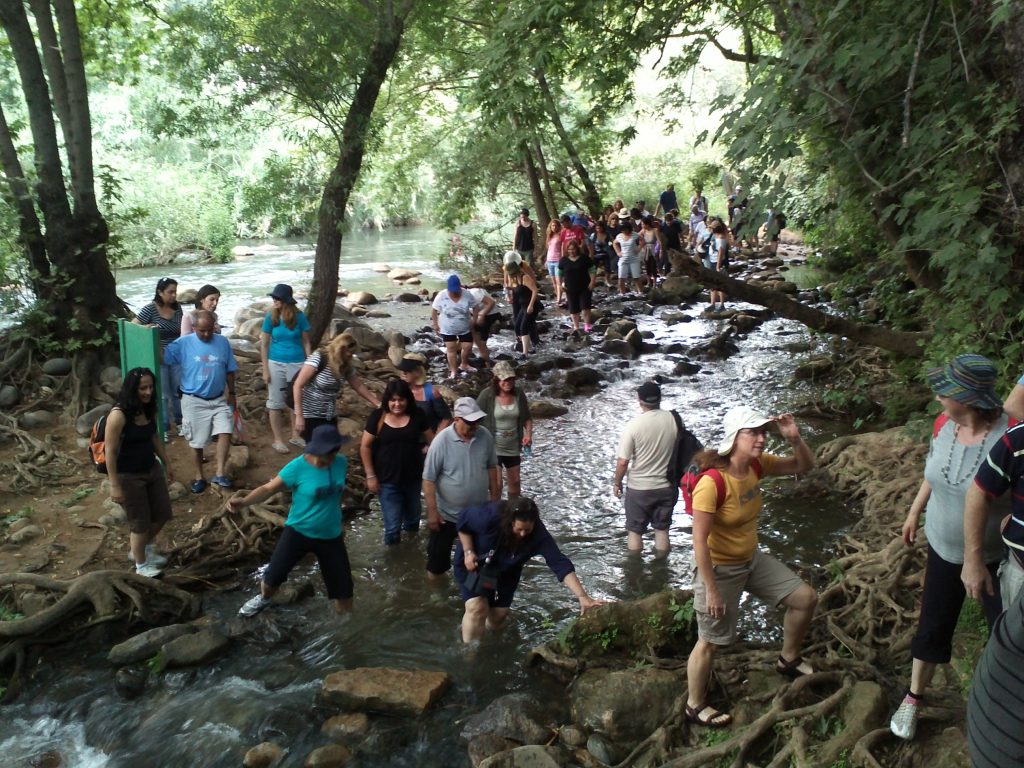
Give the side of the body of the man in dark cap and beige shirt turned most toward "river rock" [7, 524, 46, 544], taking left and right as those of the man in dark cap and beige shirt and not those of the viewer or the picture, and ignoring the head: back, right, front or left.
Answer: left

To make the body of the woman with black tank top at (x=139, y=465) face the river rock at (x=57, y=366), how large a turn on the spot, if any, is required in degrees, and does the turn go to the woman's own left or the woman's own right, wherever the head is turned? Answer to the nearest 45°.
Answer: approximately 135° to the woman's own left

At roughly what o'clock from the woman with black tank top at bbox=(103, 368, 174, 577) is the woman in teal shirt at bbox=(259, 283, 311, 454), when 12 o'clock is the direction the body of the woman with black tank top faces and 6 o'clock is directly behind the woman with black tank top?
The woman in teal shirt is roughly at 9 o'clock from the woman with black tank top.

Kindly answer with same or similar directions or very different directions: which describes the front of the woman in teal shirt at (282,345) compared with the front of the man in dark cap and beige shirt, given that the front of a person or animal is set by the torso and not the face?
very different directions

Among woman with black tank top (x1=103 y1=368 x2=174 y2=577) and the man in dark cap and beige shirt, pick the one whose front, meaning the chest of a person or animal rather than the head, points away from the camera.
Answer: the man in dark cap and beige shirt

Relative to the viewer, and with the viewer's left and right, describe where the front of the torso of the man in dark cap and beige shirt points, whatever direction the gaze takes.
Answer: facing away from the viewer

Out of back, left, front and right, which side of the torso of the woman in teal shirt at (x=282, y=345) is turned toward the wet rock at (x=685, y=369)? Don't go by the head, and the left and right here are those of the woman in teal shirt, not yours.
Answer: left

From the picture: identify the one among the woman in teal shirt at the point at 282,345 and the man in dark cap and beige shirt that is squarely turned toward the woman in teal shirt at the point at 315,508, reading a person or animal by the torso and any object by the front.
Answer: the woman in teal shirt at the point at 282,345
